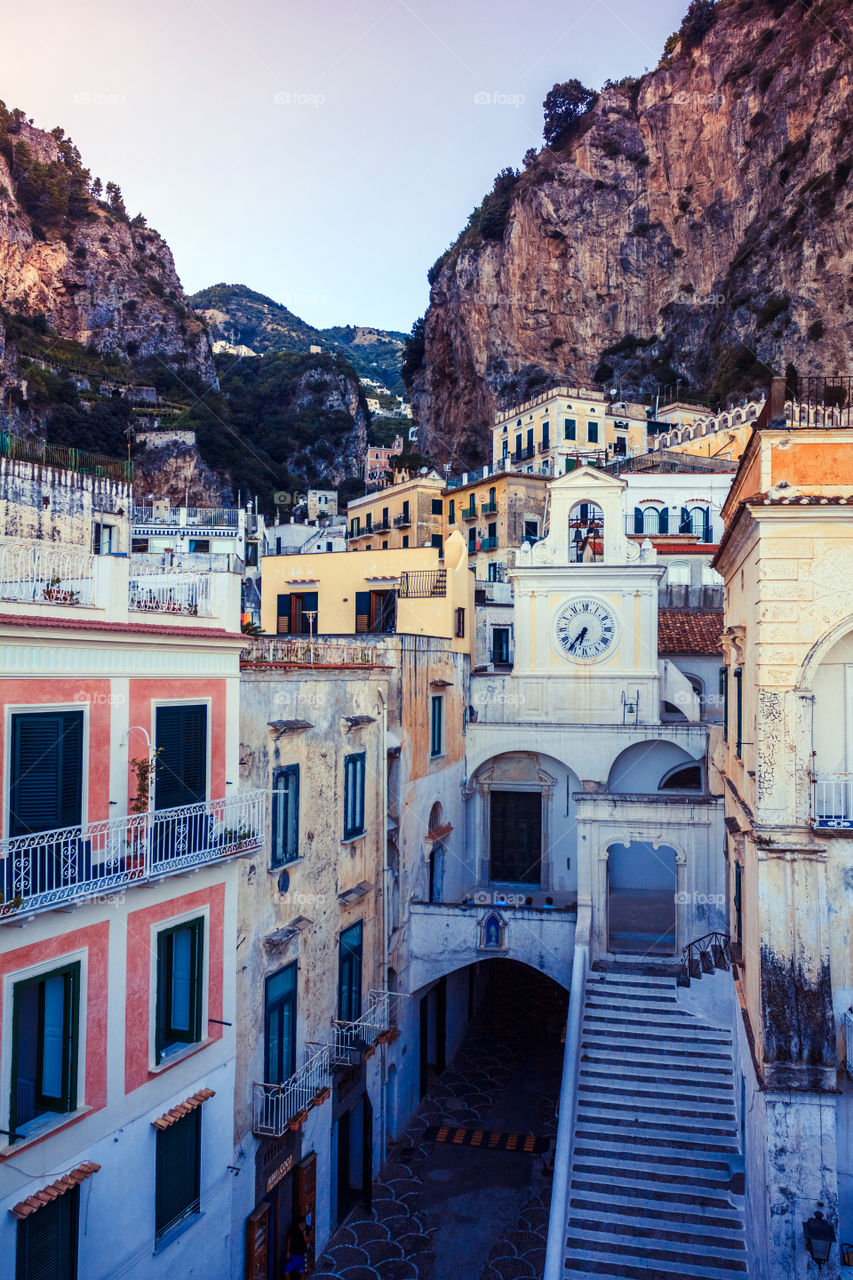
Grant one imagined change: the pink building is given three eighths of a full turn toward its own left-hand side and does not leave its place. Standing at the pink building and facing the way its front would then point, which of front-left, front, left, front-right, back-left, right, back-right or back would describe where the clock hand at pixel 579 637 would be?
front-right

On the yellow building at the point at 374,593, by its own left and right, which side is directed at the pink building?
front

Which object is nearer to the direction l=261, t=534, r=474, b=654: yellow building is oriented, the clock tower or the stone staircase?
the stone staircase

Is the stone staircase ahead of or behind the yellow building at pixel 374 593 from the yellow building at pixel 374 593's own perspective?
ahead

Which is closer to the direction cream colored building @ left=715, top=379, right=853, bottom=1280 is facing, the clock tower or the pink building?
the pink building

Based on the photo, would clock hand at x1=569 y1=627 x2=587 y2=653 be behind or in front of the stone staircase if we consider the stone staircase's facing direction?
behind

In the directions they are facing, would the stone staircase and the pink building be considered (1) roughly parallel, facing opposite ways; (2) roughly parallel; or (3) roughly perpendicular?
roughly perpendicular

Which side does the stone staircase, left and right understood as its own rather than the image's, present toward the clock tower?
back
